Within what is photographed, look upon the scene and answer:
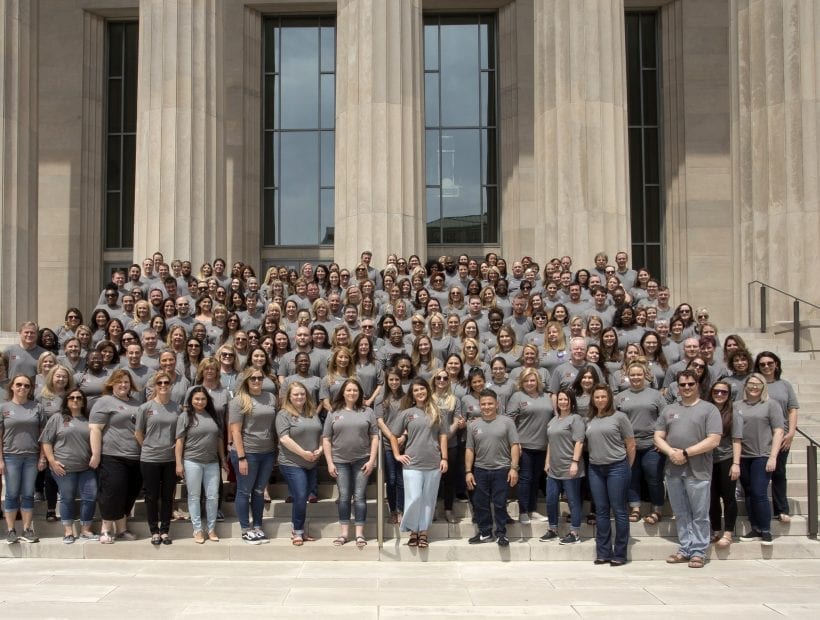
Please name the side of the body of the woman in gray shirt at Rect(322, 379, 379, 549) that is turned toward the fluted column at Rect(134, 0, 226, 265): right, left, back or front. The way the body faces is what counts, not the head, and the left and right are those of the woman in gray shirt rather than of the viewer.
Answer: back

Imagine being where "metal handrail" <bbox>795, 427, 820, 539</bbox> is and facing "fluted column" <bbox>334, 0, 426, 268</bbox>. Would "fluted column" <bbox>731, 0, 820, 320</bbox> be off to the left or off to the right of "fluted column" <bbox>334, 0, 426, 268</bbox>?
right

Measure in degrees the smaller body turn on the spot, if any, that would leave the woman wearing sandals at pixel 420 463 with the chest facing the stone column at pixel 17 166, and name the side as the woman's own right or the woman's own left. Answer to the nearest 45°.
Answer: approximately 135° to the woman's own right

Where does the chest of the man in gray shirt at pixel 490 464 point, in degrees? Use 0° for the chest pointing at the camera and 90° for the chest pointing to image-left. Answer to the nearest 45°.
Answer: approximately 0°

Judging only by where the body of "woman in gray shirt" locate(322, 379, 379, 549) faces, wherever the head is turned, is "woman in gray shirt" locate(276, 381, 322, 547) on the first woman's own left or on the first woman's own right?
on the first woman's own right

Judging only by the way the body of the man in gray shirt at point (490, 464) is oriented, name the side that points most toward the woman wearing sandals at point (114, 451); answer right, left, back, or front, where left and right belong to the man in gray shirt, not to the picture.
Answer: right

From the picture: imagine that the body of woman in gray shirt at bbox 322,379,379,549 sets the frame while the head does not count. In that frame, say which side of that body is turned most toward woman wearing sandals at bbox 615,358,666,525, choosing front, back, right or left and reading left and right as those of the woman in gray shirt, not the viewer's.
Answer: left

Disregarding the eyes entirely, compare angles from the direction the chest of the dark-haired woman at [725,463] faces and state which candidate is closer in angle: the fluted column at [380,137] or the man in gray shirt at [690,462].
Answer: the man in gray shirt
